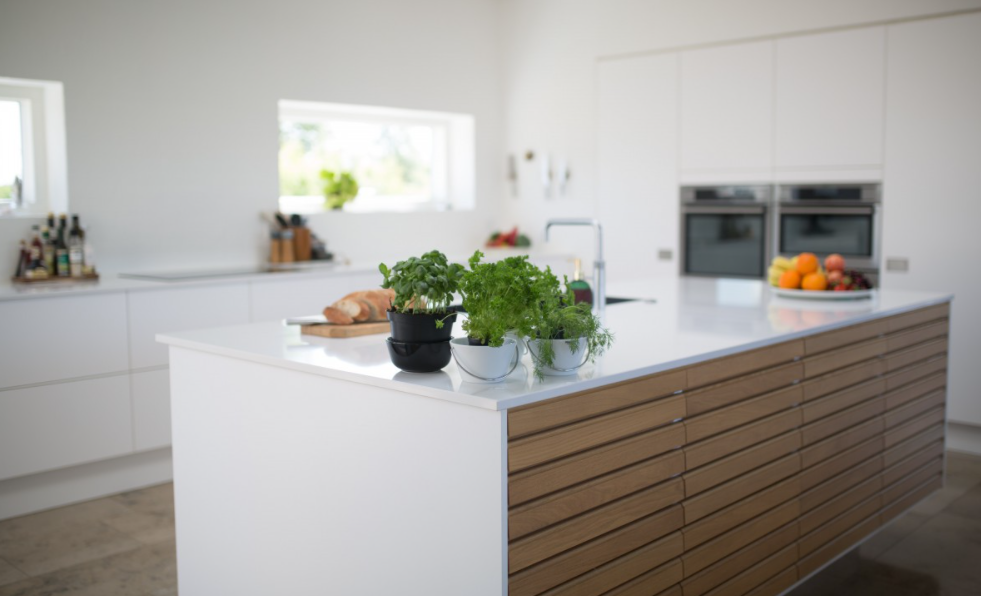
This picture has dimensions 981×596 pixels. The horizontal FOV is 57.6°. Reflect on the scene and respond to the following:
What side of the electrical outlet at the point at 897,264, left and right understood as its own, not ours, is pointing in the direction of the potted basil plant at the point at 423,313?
front

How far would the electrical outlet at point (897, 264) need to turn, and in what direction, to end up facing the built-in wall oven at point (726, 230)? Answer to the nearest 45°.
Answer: approximately 90° to its right

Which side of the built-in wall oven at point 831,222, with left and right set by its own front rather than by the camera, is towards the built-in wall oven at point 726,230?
right

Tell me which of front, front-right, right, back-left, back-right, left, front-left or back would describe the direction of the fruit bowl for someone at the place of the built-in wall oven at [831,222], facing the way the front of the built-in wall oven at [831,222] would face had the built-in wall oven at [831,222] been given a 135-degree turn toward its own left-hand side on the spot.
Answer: back-right

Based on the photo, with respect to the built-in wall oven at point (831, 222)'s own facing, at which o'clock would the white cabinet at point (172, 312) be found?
The white cabinet is roughly at 2 o'clock from the built-in wall oven.

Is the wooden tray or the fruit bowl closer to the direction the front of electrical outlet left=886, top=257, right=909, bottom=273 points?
the fruit bowl

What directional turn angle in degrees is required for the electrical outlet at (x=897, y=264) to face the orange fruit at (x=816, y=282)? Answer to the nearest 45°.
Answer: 0° — it already faces it

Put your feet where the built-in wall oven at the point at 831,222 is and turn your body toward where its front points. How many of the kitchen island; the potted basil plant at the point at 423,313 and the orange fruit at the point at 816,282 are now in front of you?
3

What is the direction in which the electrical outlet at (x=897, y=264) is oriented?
toward the camera

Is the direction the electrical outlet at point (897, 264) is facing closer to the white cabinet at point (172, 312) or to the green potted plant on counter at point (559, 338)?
the green potted plant on counter

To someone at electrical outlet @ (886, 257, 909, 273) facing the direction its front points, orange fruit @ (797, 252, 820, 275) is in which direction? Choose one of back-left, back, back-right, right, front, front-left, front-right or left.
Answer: front

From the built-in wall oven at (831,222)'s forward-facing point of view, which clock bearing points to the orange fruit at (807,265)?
The orange fruit is roughly at 12 o'clock from the built-in wall oven.

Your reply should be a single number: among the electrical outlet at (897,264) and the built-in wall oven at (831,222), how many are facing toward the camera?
2

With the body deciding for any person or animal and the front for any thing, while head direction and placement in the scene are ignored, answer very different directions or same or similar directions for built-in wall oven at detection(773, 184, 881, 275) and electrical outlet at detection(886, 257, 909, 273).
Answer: same or similar directions

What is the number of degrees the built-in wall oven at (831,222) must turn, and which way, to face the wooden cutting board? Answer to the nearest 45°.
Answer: approximately 45° to its right

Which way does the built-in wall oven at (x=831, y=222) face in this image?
toward the camera
